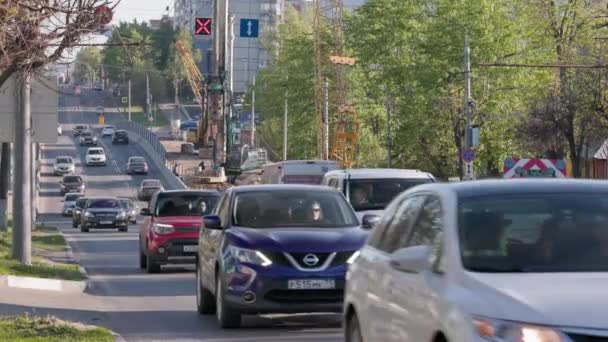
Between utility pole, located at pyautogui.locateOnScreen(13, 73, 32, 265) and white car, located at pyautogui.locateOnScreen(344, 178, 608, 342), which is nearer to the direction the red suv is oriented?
the white car

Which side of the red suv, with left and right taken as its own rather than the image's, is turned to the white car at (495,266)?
front

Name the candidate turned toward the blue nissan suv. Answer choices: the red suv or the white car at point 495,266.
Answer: the red suv

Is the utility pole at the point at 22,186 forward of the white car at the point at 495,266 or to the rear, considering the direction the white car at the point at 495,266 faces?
to the rear

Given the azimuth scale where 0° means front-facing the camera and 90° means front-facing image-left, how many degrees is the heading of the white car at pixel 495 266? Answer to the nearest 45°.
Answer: approximately 315°

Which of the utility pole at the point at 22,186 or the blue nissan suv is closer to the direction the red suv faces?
the blue nissan suv

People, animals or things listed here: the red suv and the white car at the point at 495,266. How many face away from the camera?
0

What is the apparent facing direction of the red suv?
toward the camera

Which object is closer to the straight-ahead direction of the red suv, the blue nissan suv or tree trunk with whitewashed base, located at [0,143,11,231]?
the blue nissan suv

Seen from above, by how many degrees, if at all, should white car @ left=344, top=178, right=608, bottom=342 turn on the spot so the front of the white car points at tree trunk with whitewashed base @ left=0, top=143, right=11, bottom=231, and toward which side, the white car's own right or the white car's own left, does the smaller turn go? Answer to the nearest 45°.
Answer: approximately 180°
